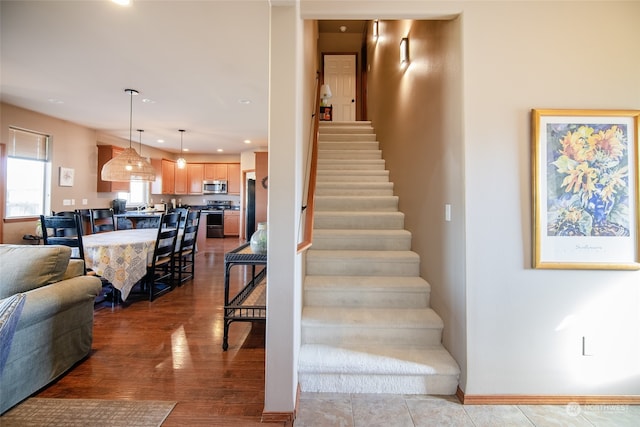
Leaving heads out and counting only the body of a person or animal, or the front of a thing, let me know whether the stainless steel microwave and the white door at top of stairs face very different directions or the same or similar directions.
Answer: same or similar directions

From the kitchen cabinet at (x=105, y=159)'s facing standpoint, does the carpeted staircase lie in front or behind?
in front

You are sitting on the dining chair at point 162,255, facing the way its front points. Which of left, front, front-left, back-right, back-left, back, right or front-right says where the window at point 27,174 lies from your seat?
front

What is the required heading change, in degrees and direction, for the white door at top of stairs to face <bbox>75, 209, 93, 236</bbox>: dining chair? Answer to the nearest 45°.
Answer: approximately 45° to its right

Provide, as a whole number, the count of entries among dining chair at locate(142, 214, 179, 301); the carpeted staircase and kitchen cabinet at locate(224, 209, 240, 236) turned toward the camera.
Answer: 2

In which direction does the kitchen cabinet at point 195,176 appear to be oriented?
toward the camera

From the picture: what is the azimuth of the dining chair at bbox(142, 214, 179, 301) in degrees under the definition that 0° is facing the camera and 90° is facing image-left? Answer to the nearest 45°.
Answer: approximately 135°

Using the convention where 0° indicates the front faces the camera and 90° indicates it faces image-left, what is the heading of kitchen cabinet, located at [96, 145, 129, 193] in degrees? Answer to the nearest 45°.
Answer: approximately 315°

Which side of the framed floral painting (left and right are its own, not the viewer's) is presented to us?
front

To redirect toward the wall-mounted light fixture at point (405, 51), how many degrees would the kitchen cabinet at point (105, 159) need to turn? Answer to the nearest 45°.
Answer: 0° — it already faces it

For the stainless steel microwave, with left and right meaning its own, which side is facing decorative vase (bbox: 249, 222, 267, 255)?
front

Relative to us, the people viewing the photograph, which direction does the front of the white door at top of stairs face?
facing the viewer

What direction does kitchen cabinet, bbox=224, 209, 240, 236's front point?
toward the camera

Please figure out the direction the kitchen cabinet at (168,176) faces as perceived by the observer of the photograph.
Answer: facing the viewer and to the right of the viewer
